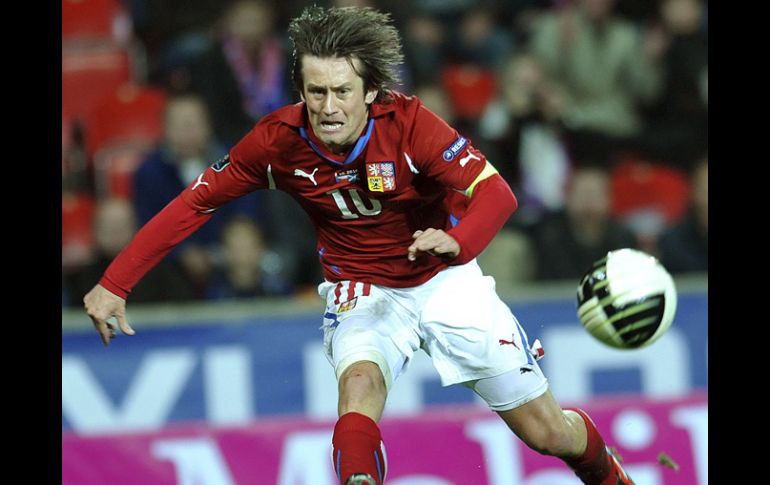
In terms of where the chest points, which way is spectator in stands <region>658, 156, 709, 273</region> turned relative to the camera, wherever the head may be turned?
toward the camera

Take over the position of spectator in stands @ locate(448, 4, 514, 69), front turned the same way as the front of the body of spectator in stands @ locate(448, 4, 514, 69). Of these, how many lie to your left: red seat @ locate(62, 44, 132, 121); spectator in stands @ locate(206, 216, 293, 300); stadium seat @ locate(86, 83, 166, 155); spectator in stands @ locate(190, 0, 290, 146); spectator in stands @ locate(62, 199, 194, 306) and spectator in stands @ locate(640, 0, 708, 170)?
1

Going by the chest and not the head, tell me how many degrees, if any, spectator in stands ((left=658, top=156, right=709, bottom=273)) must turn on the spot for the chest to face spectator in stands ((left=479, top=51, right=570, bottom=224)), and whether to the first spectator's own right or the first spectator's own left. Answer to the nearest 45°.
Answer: approximately 90° to the first spectator's own right

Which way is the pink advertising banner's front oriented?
toward the camera

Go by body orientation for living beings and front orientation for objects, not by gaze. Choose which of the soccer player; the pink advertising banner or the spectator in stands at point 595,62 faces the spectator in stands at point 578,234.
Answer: the spectator in stands at point 595,62

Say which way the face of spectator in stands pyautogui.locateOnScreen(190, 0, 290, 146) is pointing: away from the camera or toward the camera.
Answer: toward the camera

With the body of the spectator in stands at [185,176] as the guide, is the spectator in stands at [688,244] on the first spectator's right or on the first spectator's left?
on the first spectator's left

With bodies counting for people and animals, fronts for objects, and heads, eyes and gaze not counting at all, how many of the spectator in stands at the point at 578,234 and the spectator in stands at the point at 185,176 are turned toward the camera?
2

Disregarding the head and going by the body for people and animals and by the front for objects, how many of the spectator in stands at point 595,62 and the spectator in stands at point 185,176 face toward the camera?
2

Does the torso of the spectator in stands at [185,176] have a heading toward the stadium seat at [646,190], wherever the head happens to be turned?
no

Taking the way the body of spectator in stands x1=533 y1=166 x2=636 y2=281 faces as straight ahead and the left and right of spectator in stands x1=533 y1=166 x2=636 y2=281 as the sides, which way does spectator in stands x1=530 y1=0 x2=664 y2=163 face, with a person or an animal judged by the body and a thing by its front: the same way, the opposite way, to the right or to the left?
the same way

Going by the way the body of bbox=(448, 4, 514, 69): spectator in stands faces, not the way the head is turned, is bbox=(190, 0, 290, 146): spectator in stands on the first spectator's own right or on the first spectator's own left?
on the first spectator's own right

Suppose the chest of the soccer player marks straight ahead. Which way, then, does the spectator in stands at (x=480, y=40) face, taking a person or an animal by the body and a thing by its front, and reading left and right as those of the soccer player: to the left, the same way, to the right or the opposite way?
the same way

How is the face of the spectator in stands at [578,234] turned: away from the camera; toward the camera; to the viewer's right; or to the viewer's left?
toward the camera

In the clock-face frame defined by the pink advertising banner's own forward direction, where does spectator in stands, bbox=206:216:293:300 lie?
The spectator in stands is roughly at 5 o'clock from the pink advertising banner.

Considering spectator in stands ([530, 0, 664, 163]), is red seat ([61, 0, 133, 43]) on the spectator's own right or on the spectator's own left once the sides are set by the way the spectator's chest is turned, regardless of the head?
on the spectator's own right
